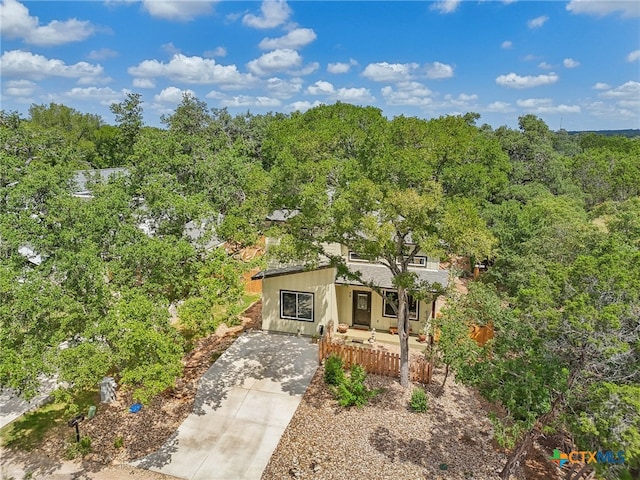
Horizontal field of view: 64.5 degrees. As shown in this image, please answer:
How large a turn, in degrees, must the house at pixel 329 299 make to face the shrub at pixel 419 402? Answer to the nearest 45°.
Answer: approximately 45° to its left

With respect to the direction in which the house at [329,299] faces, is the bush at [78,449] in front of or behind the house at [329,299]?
in front

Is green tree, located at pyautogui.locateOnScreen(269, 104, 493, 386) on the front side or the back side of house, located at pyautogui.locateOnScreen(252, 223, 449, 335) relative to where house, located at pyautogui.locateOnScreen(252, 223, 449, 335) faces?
on the front side

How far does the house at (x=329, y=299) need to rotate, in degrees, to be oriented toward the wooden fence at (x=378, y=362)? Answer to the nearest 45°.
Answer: approximately 45° to its left

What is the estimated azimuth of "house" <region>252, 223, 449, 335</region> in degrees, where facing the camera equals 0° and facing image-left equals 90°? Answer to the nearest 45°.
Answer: approximately 0°

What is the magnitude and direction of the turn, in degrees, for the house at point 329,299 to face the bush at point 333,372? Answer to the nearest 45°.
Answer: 0° — it already faces it

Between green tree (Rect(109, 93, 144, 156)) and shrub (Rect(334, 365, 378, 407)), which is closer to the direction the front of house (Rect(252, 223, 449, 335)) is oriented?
the shrub
